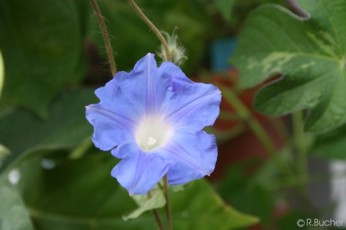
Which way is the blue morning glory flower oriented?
toward the camera

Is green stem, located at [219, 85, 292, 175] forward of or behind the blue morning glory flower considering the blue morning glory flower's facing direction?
behind

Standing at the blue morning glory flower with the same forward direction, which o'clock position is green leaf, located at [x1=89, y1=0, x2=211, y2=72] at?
The green leaf is roughly at 6 o'clock from the blue morning glory flower.
